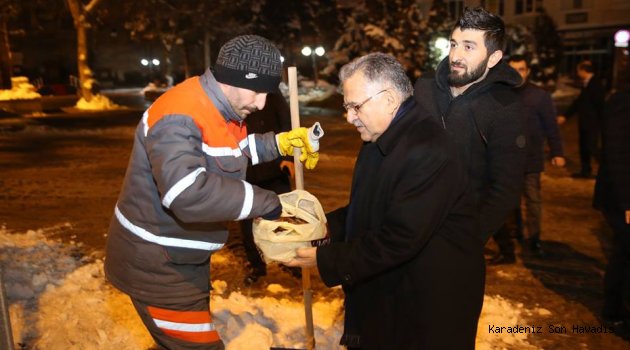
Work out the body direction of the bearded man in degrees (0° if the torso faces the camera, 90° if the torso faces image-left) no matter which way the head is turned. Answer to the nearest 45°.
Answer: approximately 45°

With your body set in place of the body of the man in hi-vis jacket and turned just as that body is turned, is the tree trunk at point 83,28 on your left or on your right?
on your left

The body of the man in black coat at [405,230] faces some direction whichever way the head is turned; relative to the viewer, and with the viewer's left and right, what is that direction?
facing to the left of the viewer

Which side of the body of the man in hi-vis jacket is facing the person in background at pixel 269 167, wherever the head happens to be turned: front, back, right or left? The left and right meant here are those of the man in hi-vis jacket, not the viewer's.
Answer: left

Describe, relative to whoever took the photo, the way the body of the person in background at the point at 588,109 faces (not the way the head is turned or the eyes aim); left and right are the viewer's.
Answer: facing to the left of the viewer

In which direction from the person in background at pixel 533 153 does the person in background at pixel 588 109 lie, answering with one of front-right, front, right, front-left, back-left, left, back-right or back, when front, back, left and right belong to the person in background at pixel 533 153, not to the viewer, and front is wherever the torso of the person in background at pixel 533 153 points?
back-right

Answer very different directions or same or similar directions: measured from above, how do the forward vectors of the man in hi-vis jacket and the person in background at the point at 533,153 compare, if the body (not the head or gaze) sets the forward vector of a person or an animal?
very different directions

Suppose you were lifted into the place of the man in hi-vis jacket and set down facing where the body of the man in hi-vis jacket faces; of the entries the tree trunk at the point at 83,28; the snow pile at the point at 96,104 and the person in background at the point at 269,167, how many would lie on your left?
3

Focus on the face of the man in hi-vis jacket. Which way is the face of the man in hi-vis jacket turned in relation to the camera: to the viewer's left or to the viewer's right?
to the viewer's right

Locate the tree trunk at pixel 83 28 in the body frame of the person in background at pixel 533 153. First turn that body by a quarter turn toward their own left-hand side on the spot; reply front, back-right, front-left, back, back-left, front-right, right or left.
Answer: back

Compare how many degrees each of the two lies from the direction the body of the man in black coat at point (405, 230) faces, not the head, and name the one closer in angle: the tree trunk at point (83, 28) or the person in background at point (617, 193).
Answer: the tree trunk
